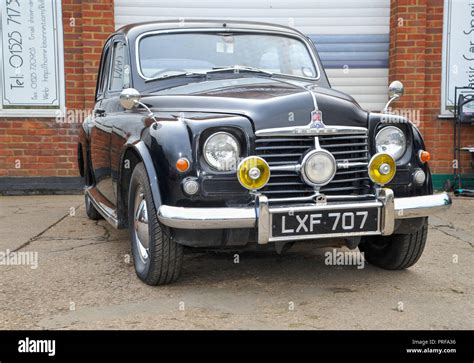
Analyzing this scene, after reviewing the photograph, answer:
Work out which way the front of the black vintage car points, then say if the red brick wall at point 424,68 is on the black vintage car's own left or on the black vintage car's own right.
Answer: on the black vintage car's own left

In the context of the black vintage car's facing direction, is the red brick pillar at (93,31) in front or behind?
behind

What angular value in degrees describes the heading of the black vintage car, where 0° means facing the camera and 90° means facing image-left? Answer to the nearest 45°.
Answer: approximately 315°
